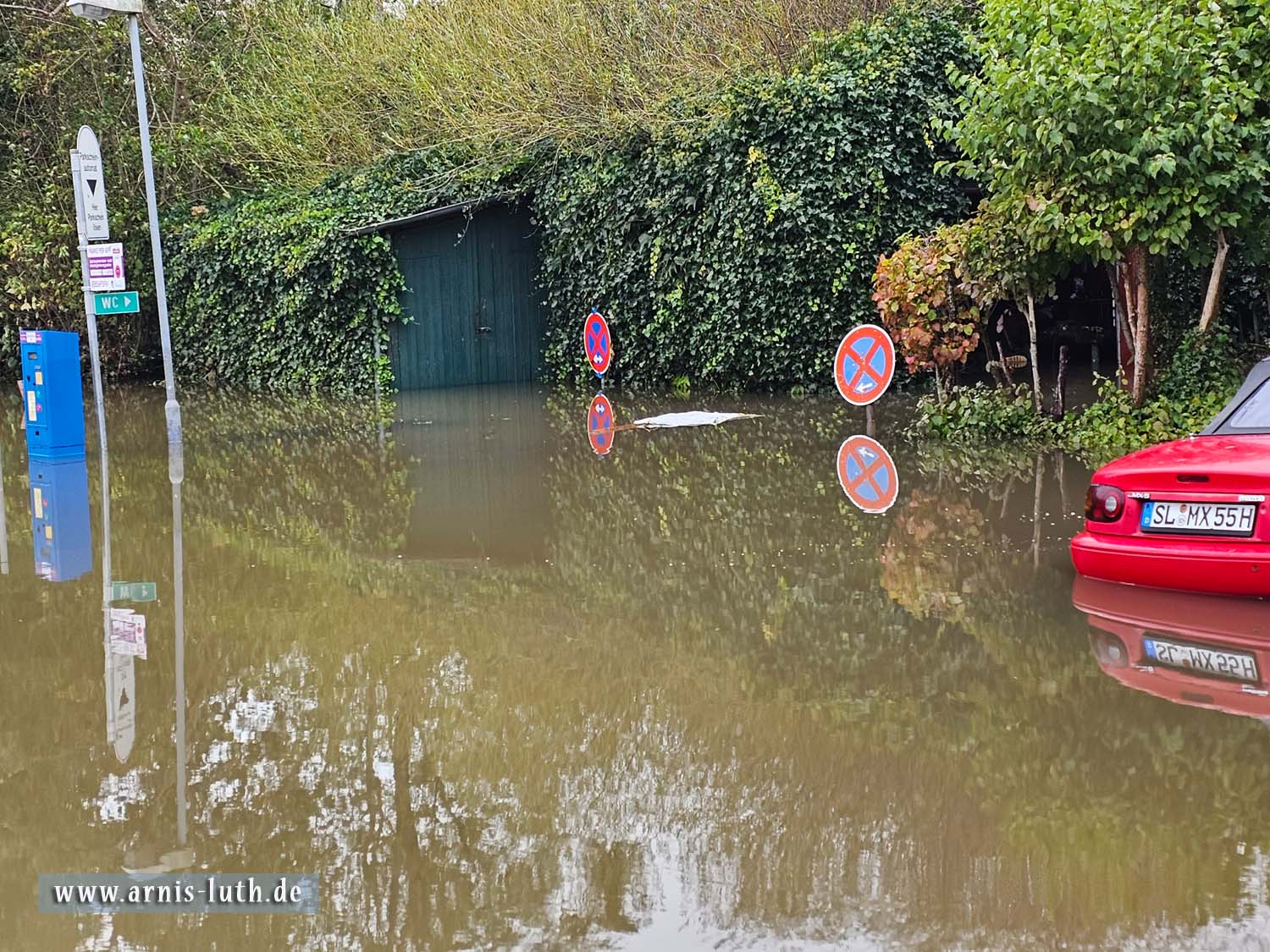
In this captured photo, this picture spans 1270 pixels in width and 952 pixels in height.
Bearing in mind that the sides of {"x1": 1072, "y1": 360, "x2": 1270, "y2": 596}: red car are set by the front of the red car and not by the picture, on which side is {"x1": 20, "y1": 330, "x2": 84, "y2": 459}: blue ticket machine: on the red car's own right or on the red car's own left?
on the red car's own left

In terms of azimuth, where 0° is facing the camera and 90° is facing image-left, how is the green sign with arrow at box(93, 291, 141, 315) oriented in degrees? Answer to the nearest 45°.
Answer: approximately 0°

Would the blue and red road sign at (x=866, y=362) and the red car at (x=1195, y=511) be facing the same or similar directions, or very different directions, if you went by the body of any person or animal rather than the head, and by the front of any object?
very different directions

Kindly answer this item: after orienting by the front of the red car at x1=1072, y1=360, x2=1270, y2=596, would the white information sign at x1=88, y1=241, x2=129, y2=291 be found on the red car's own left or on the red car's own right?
on the red car's own left

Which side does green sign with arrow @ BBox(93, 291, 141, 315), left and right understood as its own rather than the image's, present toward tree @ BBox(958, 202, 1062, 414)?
left

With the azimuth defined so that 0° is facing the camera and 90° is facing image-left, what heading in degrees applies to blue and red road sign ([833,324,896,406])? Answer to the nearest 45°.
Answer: approximately 45°

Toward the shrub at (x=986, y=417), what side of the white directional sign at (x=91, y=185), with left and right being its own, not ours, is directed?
left

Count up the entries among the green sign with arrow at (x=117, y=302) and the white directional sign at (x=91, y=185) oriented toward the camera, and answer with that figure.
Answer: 2

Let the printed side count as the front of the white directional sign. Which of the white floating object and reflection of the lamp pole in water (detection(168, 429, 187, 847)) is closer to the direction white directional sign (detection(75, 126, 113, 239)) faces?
the reflection of the lamp pole in water

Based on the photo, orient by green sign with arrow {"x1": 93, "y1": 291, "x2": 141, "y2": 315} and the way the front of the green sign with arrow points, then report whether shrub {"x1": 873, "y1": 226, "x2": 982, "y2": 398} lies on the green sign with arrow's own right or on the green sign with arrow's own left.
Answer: on the green sign with arrow's own left
